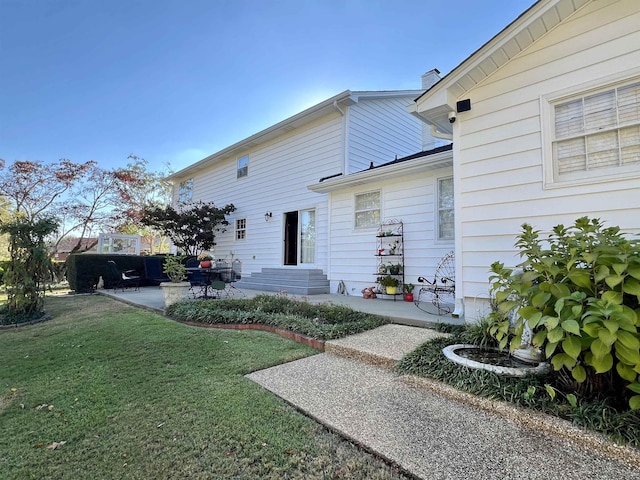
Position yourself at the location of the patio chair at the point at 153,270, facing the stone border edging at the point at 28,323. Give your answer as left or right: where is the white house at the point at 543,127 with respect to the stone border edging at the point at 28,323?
left

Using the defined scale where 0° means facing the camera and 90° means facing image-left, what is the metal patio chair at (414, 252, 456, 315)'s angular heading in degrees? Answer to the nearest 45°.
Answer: approximately 45°

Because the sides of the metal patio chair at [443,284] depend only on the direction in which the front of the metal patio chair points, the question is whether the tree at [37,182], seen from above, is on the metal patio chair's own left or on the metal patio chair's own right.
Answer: on the metal patio chair's own right

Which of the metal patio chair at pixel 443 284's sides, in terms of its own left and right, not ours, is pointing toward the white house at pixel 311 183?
right

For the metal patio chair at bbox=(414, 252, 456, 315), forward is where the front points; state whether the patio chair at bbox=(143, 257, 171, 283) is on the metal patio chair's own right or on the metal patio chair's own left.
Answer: on the metal patio chair's own right

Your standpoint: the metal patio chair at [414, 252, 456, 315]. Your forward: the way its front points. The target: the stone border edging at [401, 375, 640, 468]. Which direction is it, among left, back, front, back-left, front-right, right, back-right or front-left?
front-left
